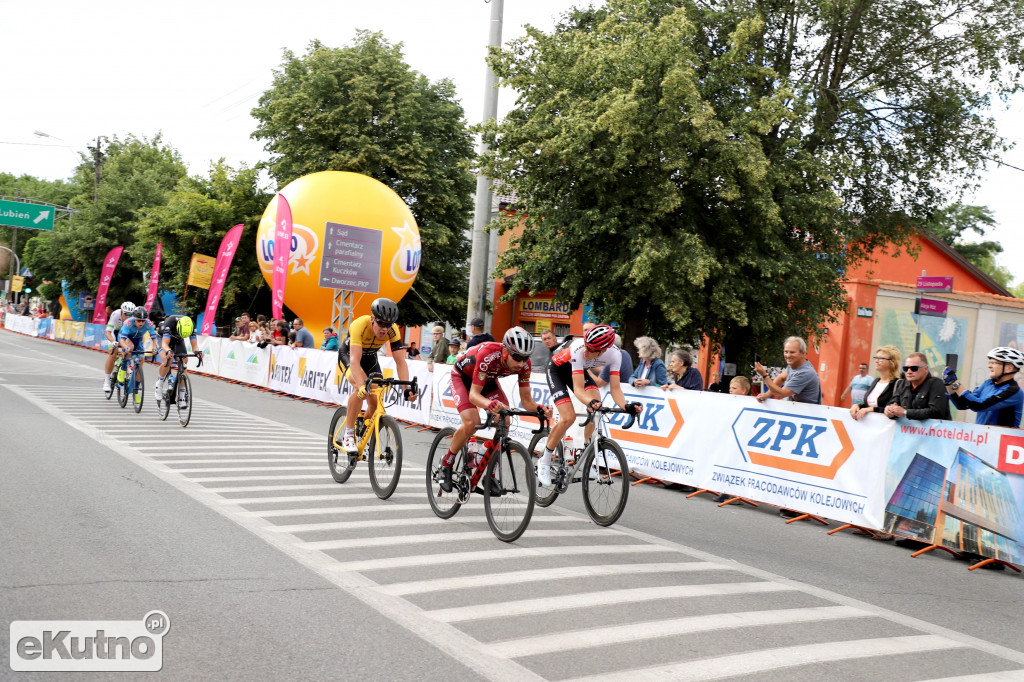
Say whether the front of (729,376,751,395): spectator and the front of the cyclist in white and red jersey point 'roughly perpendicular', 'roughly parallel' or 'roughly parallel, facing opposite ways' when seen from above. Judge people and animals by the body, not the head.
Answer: roughly perpendicular

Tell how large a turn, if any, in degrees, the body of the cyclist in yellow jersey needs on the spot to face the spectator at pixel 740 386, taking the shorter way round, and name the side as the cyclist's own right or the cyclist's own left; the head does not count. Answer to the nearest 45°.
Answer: approximately 90° to the cyclist's own left

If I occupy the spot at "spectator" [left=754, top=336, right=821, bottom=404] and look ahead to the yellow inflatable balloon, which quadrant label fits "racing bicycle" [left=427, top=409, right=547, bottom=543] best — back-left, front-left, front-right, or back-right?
back-left

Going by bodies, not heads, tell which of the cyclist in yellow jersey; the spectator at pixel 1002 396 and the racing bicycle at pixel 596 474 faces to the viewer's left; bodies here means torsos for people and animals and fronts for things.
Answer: the spectator

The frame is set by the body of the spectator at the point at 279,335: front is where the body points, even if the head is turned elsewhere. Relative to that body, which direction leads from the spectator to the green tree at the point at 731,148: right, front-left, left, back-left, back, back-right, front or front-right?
left

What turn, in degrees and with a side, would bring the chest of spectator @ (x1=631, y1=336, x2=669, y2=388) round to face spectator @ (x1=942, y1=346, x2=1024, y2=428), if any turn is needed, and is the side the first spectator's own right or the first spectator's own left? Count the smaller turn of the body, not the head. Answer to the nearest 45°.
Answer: approximately 90° to the first spectator's own left

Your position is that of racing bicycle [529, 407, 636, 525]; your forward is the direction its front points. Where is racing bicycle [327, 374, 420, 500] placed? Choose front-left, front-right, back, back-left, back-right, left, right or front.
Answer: back-right

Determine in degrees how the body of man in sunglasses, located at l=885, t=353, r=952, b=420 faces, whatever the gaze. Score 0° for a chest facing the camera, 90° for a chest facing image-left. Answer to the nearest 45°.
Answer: approximately 45°

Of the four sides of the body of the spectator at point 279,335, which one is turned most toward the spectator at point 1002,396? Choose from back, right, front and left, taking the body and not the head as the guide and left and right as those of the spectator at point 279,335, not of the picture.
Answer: left

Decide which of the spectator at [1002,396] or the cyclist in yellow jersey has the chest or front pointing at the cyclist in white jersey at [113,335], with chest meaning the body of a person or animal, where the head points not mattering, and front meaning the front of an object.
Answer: the spectator

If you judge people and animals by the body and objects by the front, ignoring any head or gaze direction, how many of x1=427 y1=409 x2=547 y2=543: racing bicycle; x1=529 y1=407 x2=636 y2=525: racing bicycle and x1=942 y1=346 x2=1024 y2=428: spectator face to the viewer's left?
1

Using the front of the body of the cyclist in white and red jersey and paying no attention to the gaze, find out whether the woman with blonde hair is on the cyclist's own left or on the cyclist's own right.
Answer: on the cyclist's own left

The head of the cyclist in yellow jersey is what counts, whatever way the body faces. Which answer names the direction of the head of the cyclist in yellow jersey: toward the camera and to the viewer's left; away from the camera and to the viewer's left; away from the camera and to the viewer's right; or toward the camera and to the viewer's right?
toward the camera and to the viewer's right

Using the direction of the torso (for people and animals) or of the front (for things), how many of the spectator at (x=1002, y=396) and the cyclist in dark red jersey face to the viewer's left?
1
